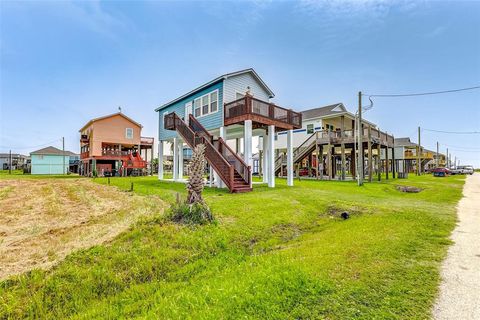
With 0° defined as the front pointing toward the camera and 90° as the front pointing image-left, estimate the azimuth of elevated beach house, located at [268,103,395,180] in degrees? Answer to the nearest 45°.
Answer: approximately 315°

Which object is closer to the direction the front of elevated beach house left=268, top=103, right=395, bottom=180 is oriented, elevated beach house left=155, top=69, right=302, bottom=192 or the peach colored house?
the elevated beach house

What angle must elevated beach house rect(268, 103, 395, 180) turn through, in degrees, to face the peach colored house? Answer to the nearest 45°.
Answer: approximately 135° to its right

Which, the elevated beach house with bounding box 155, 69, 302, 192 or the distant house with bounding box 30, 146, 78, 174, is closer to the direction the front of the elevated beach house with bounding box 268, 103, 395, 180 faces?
the elevated beach house

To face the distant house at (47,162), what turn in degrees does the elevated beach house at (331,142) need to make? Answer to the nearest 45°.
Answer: approximately 135° to its right

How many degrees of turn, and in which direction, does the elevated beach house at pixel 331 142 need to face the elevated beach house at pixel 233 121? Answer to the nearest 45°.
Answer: approximately 90° to its right
